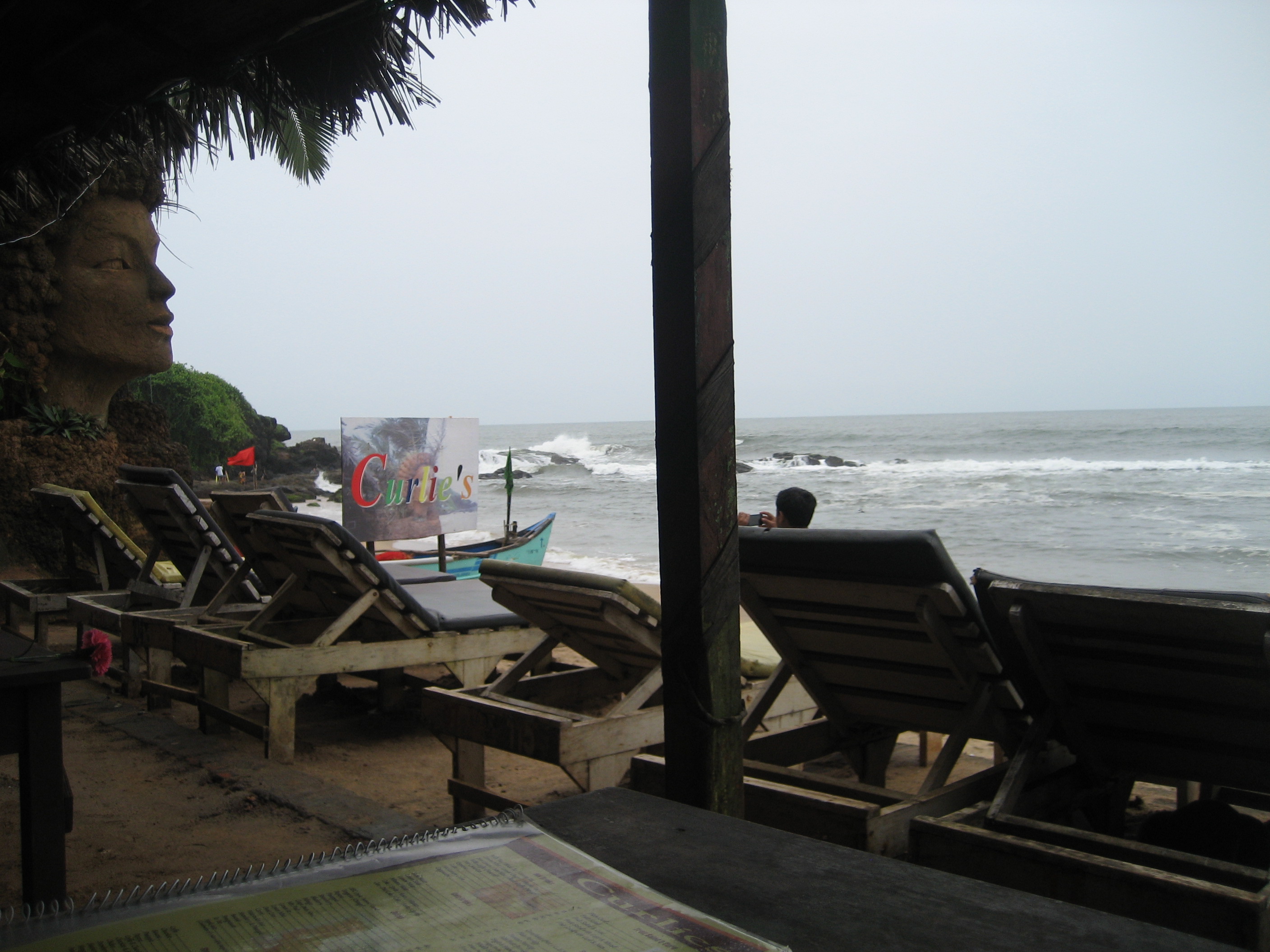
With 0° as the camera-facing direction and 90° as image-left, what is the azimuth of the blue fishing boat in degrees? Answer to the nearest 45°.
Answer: approximately 270°

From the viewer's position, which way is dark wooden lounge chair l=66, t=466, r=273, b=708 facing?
facing away from the viewer and to the right of the viewer

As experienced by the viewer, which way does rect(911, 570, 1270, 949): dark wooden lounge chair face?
facing away from the viewer and to the right of the viewer

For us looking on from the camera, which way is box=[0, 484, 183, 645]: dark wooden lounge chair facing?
facing away from the viewer and to the right of the viewer

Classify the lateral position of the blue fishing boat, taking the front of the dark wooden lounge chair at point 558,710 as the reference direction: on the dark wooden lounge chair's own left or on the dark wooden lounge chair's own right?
on the dark wooden lounge chair's own left

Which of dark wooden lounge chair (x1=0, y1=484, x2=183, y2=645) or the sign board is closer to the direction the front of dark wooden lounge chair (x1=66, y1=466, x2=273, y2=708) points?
the sign board

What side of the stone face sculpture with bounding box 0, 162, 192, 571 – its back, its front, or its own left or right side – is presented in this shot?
right

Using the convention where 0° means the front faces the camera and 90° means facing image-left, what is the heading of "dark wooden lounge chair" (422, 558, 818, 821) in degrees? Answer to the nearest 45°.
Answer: approximately 225°

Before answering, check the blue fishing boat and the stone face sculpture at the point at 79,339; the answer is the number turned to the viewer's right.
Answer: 2
